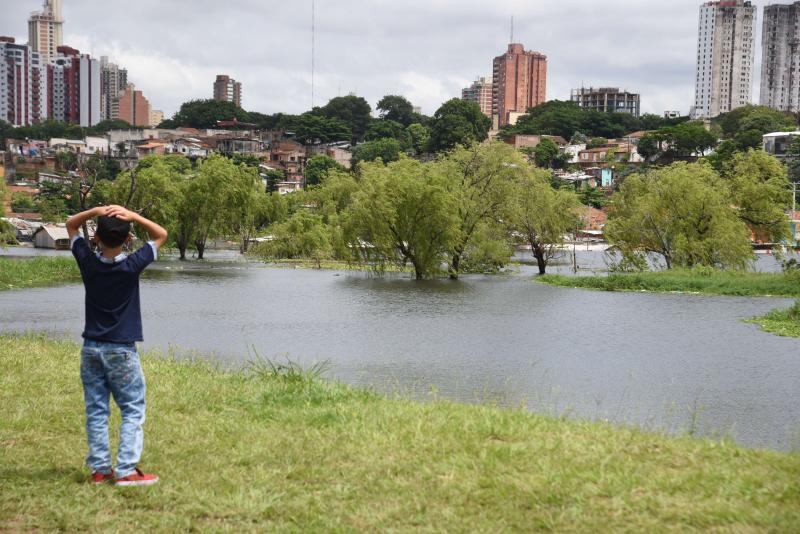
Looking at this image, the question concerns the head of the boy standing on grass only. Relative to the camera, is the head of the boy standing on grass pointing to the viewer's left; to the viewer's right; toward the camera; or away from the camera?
away from the camera

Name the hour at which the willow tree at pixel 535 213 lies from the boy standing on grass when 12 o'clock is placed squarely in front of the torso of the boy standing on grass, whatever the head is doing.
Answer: The willow tree is roughly at 1 o'clock from the boy standing on grass.

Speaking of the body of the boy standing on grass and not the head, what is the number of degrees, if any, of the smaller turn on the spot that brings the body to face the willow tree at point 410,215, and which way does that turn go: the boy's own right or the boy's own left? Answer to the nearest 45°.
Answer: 0° — they already face it

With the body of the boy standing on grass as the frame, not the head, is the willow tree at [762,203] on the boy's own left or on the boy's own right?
on the boy's own right

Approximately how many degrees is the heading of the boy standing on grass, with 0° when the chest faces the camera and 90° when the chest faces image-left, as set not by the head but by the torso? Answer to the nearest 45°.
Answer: approximately 180°

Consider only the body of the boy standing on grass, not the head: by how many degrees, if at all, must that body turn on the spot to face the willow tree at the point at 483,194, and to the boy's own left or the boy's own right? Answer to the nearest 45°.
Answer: approximately 45° to the boy's own right
